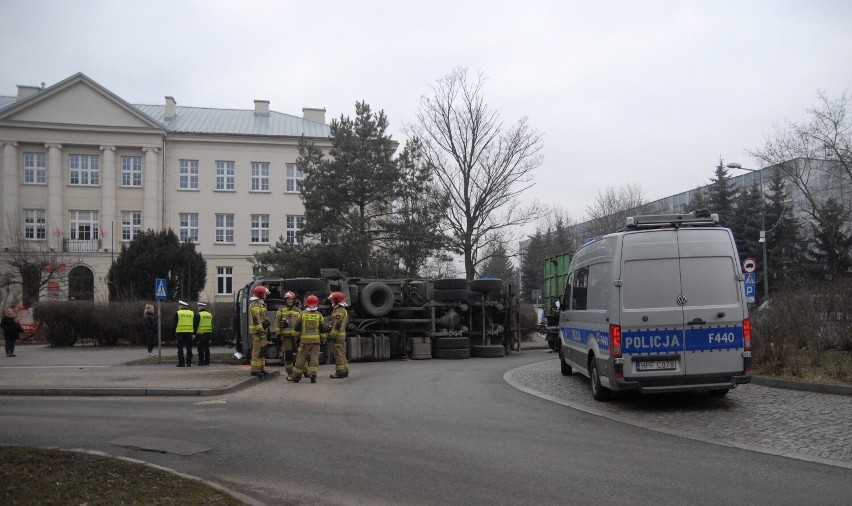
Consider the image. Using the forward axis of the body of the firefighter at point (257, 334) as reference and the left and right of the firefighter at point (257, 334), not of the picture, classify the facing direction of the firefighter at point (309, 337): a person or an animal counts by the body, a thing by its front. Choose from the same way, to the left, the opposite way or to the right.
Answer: to the left

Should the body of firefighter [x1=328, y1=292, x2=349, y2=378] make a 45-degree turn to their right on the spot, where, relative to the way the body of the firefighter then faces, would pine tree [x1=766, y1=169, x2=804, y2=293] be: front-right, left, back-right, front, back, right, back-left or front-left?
right

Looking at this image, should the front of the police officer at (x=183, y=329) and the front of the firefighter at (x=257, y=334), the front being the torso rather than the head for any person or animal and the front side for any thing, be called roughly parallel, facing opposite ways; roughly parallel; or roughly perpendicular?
roughly perpendicular

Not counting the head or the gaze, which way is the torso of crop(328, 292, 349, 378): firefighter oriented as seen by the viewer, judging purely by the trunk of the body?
to the viewer's left

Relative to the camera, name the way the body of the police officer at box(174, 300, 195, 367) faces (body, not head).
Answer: away from the camera

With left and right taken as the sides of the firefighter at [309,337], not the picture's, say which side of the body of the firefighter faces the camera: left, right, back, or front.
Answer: back

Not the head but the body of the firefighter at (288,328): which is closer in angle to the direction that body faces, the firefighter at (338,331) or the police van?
the police van

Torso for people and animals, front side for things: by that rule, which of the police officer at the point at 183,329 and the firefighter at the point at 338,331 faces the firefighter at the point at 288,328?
the firefighter at the point at 338,331

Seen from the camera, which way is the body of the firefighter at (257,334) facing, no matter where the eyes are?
to the viewer's right

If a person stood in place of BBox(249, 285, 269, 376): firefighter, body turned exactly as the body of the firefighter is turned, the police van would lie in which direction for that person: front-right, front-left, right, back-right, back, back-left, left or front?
front-right

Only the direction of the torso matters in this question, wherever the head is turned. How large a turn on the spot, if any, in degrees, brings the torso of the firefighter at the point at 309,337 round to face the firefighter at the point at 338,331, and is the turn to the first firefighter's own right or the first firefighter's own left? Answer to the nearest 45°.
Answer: approximately 45° to the first firefighter's own right
